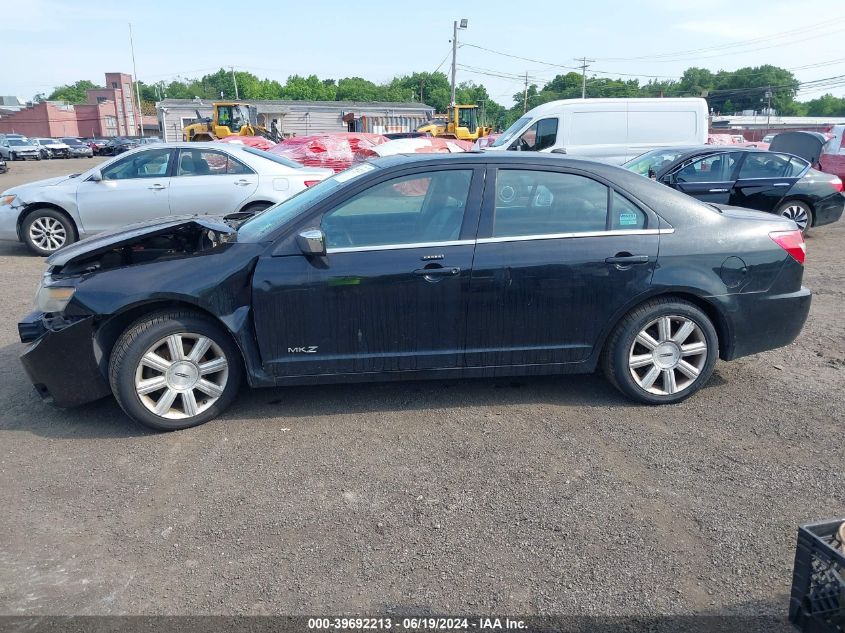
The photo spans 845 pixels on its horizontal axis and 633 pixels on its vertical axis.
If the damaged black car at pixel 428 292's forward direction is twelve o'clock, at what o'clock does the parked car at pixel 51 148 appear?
The parked car is roughly at 2 o'clock from the damaged black car.

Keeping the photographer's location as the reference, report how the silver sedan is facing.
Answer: facing to the left of the viewer

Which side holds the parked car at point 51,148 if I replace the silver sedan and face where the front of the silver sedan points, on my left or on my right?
on my right

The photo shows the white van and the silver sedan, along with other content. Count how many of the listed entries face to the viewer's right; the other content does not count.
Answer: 0

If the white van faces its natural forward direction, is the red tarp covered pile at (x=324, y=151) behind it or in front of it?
in front

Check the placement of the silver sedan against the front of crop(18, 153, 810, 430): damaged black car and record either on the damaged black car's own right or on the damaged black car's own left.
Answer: on the damaged black car's own right

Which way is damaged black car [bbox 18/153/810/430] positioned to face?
to the viewer's left

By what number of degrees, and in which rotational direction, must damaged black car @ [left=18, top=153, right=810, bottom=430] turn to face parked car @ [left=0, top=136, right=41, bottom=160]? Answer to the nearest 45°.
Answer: approximately 45° to its right

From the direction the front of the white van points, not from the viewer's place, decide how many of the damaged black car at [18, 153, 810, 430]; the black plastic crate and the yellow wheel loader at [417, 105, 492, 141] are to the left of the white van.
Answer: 2

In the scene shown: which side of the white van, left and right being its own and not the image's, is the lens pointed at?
left
